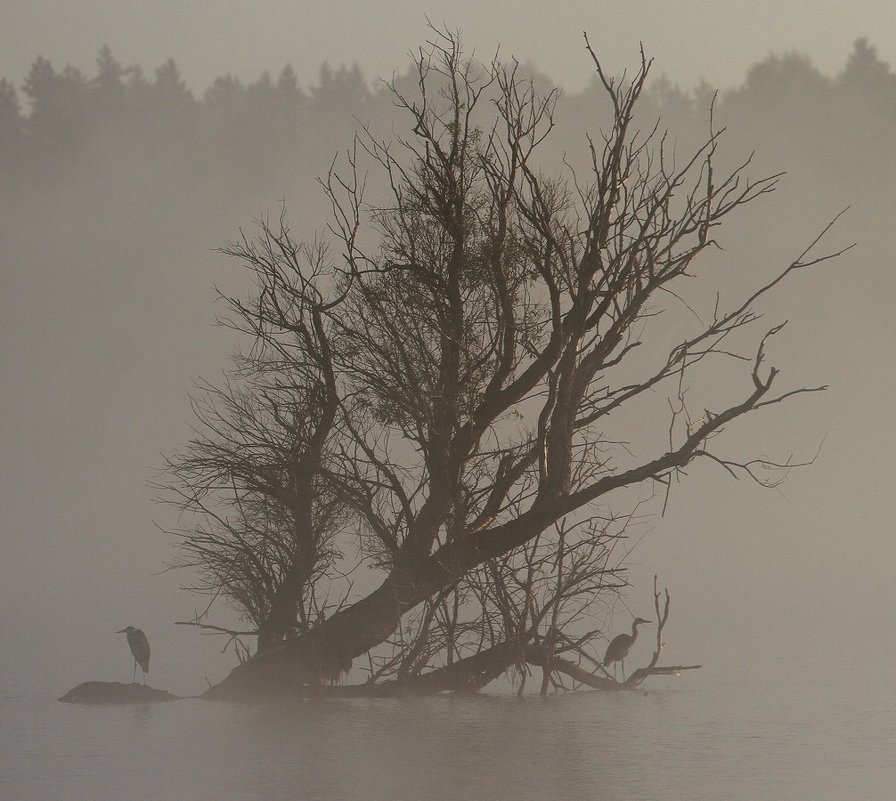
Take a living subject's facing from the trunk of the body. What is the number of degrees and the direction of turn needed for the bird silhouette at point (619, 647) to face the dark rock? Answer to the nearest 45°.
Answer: approximately 180°

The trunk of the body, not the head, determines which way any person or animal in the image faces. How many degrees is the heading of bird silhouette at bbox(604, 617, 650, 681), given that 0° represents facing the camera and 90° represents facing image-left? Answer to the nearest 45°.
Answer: approximately 270°
